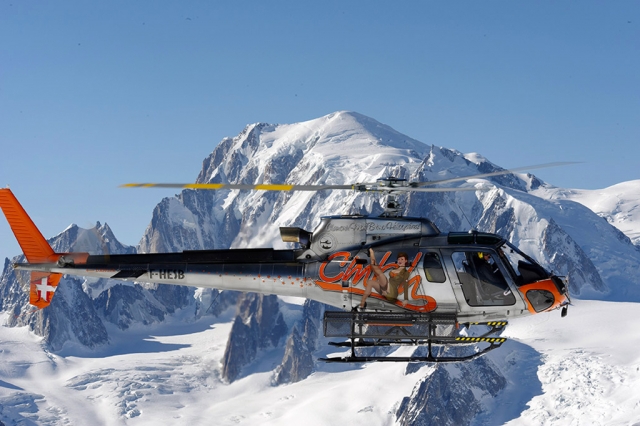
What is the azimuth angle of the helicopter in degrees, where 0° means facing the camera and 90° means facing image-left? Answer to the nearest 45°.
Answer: approximately 270°
